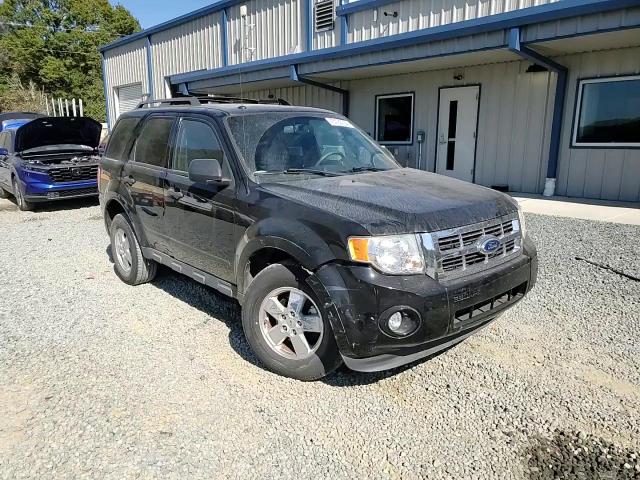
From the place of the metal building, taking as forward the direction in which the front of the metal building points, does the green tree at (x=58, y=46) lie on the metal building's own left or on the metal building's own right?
on the metal building's own right

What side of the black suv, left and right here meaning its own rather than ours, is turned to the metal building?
left

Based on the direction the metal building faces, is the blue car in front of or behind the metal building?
in front

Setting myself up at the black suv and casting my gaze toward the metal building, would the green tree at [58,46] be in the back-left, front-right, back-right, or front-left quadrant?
front-left

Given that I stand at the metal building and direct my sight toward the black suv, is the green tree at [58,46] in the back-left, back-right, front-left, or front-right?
back-right

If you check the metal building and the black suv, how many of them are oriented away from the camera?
0

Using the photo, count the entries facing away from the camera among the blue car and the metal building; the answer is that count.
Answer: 0

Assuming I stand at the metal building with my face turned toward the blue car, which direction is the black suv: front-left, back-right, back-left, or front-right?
front-left

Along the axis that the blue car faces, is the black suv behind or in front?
in front

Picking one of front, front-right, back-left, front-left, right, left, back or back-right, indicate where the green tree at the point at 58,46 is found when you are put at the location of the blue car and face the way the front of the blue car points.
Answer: back-left

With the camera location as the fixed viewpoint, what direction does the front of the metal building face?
facing the viewer and to the left of the viewer

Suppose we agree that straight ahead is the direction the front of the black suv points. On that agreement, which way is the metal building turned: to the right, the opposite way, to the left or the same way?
to the right

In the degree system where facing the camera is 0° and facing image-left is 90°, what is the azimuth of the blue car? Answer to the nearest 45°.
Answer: approximately 315°

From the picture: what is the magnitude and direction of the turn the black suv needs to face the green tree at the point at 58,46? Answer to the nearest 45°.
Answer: approximately 180°
